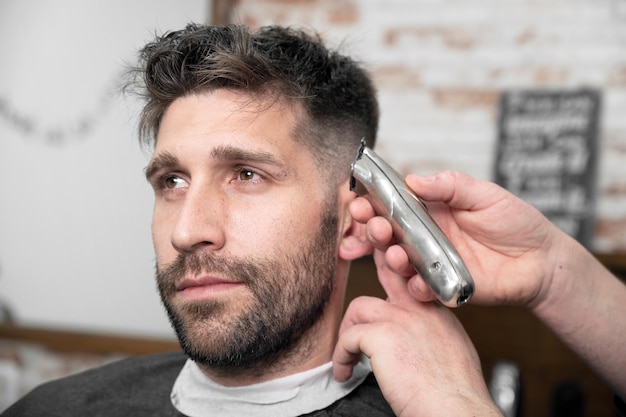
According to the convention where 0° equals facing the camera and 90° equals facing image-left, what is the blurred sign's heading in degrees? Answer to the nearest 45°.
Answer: approximately 0°
